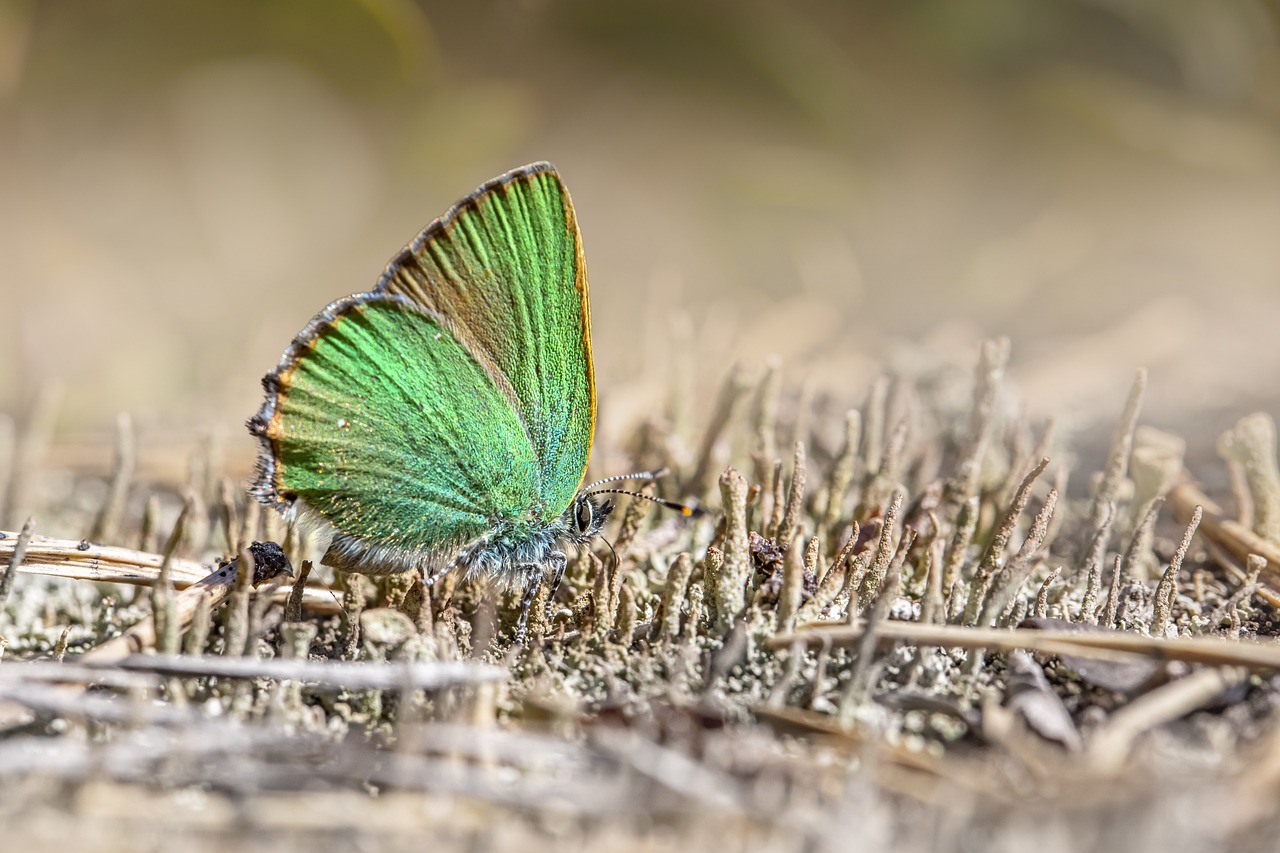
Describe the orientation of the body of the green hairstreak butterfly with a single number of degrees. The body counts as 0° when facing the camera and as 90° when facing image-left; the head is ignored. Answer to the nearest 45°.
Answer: approximately 270°
